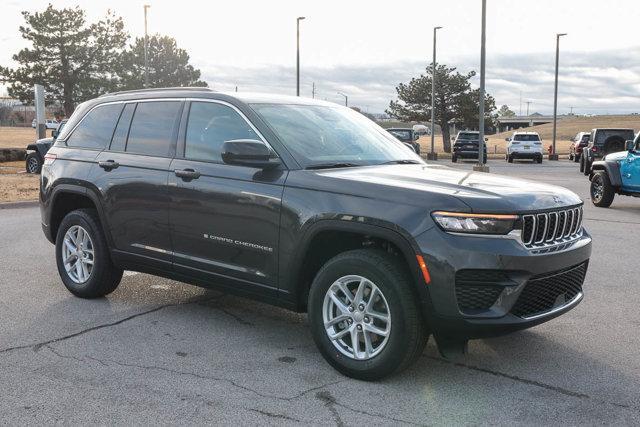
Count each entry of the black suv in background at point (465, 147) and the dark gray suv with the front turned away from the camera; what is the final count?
1

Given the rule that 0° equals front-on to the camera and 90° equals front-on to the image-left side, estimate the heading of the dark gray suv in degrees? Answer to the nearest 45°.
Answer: approximately 315°

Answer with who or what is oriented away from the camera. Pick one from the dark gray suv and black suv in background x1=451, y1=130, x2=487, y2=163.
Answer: the black suv in background

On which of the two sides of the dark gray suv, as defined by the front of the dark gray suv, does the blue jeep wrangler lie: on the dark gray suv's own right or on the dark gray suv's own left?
on the dark gray suv's own left

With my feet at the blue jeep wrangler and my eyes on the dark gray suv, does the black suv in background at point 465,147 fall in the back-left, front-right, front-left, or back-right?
back-right

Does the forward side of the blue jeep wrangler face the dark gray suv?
no

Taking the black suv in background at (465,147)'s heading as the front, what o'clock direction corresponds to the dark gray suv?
The dark gray suv is roughly at 6 o'clock from the black suv in background.

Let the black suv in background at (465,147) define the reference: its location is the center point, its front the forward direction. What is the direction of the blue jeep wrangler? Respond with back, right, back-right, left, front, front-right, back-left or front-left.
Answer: back

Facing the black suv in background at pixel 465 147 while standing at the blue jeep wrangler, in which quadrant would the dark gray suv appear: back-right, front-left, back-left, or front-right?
back-left

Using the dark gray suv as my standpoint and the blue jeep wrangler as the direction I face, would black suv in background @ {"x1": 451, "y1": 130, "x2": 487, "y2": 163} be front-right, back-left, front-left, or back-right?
front-left

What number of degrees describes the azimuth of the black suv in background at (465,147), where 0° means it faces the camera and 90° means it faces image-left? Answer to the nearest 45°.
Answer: approximately 180°

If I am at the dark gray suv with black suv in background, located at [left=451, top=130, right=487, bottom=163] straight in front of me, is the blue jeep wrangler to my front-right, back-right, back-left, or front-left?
front-right

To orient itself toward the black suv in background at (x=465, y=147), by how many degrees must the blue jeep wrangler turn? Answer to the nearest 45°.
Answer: approximately 45° to its right

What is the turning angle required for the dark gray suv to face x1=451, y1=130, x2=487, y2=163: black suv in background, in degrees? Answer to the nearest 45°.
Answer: approximately 135° to its left
